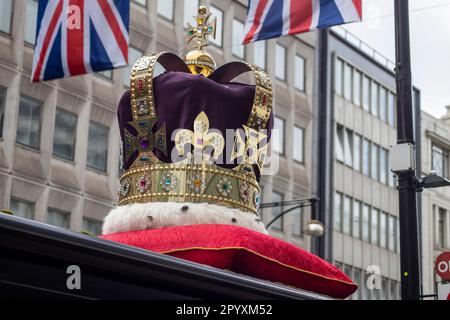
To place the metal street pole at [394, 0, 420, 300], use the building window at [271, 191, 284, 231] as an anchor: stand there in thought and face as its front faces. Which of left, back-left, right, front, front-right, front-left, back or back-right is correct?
front-right

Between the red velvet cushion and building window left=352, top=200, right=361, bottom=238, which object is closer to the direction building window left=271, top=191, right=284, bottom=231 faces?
the red velvet cushion

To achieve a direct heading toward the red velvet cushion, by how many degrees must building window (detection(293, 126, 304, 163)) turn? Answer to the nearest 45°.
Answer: approximately 45° to its right

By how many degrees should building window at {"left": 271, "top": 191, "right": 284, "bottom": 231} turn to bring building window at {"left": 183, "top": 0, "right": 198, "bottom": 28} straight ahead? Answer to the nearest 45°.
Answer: approximately 90° to its right

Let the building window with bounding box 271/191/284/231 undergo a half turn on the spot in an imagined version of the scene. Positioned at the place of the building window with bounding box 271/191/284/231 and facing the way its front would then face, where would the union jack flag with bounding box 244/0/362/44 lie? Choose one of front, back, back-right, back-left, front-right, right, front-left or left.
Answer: back-left

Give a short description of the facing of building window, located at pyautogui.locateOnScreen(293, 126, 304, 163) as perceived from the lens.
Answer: facing the viewer and to the right of the viewer

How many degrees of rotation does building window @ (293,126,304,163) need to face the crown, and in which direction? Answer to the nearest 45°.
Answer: approximately 45° to its right

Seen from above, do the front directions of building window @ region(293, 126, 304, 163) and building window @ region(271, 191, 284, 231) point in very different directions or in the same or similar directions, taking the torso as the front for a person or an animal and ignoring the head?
same or similar directions

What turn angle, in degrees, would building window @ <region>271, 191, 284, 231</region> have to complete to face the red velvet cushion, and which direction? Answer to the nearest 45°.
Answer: approximately 45° to its right

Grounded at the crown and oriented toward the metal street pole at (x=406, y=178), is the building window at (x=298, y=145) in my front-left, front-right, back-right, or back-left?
front-left
